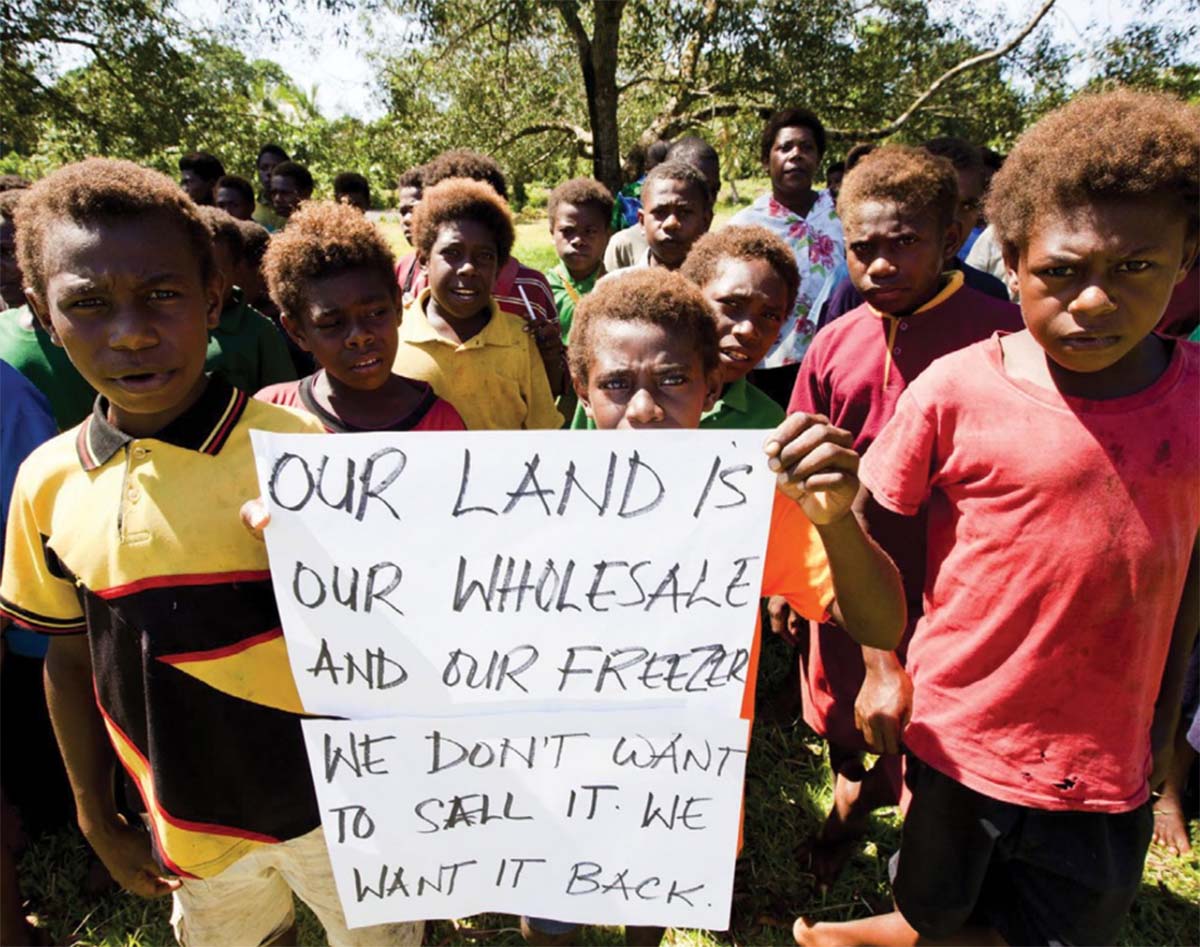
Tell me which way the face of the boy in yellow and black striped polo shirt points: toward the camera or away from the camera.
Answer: toward the camera

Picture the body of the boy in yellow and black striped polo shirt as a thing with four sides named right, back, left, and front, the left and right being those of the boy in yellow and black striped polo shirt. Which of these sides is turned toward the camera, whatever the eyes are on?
front

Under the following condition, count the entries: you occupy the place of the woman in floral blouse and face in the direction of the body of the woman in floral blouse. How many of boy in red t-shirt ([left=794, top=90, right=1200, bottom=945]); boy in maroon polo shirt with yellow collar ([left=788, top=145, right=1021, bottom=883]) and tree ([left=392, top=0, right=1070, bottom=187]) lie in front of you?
2

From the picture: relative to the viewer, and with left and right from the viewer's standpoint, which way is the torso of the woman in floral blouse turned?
facing the viewer

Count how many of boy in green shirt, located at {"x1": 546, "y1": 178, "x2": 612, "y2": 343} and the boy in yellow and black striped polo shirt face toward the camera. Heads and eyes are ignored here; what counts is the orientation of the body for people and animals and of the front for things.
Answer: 2

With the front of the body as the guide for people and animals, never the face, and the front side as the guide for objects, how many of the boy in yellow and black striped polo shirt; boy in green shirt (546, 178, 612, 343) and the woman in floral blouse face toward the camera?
3

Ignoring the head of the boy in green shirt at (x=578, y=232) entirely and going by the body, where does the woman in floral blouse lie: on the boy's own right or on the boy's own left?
on the boy's own left

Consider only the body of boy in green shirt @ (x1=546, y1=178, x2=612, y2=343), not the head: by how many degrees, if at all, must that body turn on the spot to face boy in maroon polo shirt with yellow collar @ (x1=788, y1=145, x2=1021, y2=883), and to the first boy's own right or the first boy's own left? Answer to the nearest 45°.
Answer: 0° — they already face them

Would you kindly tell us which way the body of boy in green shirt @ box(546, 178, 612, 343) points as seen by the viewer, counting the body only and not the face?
toward the camera
